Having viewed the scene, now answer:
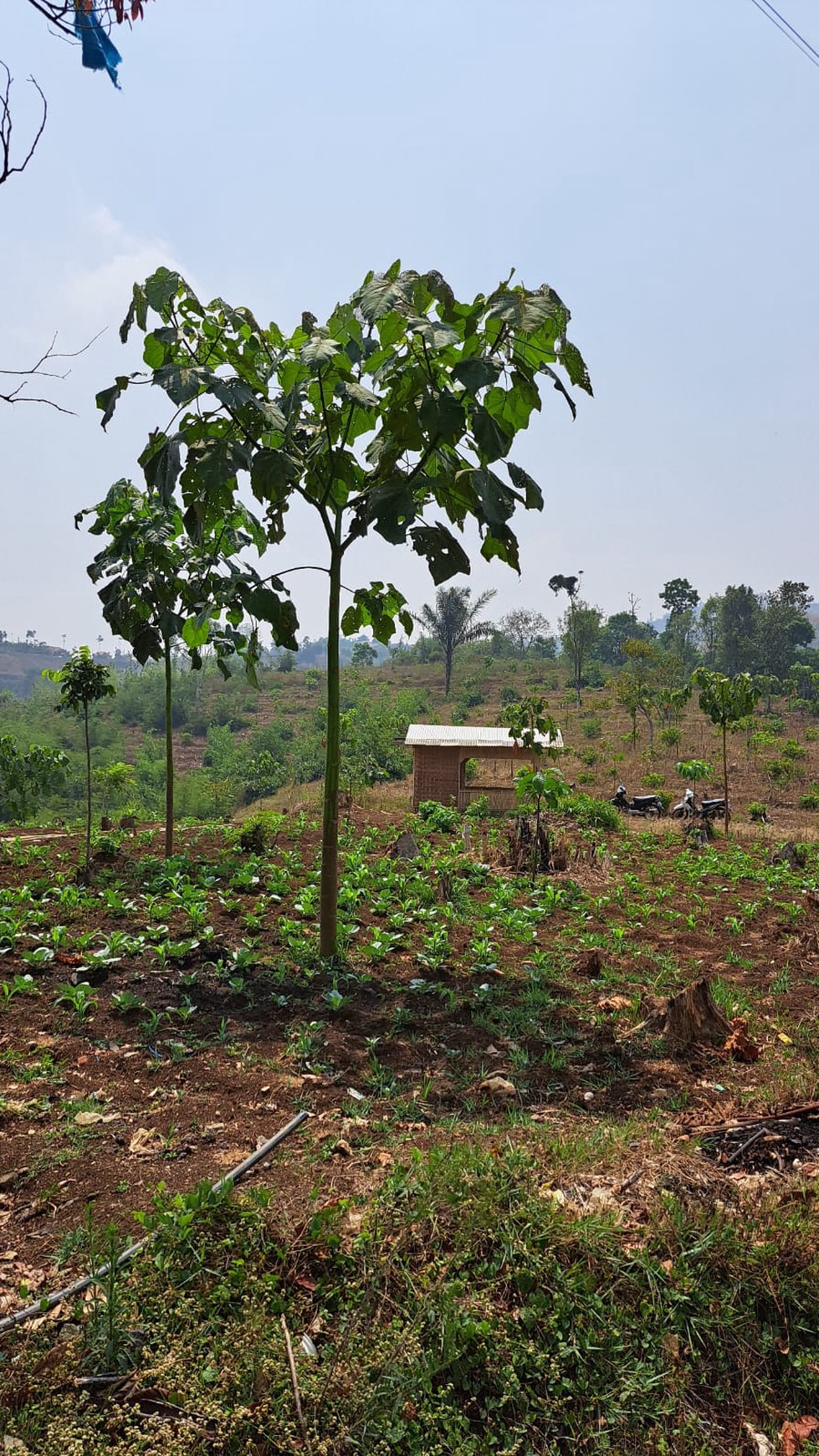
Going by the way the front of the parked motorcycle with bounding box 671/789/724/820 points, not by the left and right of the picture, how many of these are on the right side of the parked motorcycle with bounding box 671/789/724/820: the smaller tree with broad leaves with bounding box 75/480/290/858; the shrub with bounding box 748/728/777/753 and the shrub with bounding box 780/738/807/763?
2

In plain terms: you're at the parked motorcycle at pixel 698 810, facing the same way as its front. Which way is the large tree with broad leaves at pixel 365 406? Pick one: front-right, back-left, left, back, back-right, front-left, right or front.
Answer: left

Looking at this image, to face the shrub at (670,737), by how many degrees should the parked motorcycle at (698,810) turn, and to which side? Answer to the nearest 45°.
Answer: approximately 90° to its right

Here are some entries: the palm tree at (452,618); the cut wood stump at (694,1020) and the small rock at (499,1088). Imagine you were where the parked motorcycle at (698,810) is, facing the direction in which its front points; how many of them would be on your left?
2

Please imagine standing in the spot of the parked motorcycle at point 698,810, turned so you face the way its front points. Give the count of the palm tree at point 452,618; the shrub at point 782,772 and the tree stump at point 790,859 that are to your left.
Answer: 1

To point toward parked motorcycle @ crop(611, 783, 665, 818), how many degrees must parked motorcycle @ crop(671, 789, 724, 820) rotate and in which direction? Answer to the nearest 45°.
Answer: approximately 45° to its right

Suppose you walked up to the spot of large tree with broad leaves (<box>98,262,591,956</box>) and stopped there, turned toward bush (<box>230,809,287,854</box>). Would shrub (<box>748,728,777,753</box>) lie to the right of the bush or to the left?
right

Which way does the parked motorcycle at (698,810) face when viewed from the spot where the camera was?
facing to the left of the viewer

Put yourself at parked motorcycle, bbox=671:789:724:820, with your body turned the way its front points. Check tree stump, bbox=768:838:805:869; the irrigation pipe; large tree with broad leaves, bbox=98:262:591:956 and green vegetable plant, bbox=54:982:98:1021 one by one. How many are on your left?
4

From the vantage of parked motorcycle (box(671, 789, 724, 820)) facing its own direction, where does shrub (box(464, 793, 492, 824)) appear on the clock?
The shrub is roughly at 11 o'clock from the parked motorcycle.

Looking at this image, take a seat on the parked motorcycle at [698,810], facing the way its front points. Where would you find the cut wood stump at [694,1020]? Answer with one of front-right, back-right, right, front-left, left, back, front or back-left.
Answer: left
